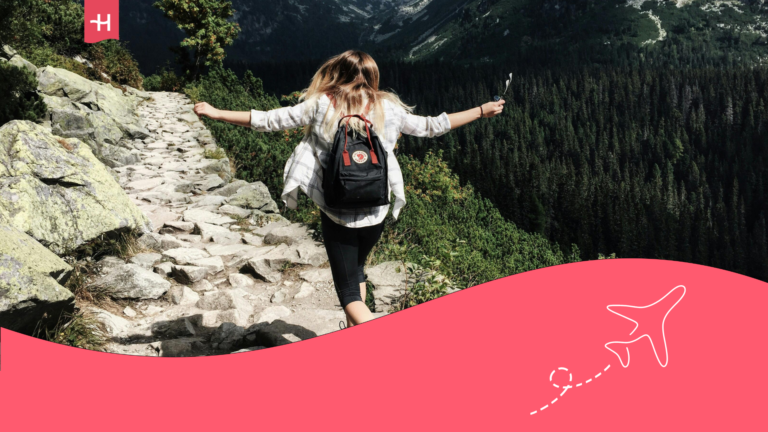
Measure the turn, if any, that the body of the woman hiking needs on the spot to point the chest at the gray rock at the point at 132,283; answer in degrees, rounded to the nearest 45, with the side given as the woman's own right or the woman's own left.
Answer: approximately 45° to the woman's own left

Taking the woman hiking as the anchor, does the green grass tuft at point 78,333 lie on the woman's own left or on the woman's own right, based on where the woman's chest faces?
on the woman's own left

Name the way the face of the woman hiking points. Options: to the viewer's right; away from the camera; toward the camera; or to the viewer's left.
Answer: away from the camera

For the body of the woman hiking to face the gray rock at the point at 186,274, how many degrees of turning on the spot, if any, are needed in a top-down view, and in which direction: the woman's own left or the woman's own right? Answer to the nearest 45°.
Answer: approximately 45° to the woman's own left

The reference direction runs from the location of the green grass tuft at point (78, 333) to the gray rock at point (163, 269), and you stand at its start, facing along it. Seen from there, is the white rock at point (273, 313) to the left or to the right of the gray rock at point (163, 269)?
right

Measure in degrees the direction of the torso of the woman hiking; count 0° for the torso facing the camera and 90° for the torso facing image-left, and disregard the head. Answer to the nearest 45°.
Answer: approximately 180°

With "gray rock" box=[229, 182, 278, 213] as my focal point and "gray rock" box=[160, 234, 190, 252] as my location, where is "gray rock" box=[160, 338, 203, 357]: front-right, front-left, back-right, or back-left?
back-right

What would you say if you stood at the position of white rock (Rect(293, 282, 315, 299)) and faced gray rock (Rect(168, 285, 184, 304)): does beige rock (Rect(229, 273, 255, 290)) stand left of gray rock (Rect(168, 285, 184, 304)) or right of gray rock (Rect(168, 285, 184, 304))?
right
